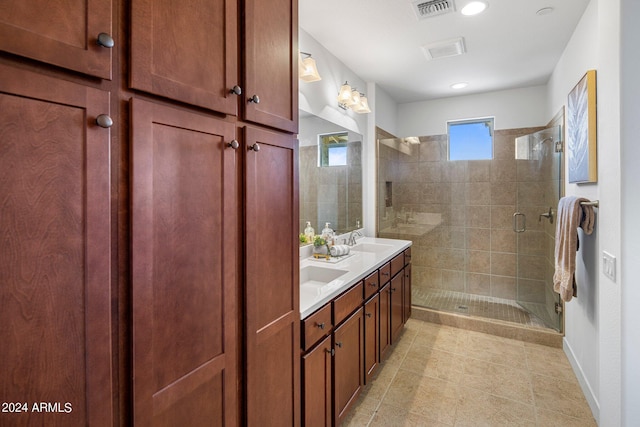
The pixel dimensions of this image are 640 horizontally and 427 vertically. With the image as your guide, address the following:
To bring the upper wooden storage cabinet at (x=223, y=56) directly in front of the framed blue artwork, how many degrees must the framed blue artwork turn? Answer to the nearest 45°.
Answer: approximately 45° to its left

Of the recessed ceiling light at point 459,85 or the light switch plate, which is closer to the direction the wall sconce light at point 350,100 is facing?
the light switch plate

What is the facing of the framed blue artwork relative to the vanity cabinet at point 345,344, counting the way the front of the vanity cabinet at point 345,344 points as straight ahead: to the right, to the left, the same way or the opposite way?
the opposite way

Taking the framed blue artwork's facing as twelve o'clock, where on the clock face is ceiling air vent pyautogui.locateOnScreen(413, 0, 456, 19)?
The ceiling air vent is roughly at 11 o'clock from the framed blue artwork.

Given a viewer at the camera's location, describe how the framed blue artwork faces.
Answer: facing to the left of the viewer

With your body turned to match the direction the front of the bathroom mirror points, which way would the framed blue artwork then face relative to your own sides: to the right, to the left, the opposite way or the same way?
the opposite way
